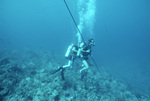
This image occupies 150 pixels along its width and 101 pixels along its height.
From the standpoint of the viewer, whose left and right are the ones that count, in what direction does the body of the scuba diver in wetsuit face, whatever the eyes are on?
facing to the right of the viewer
